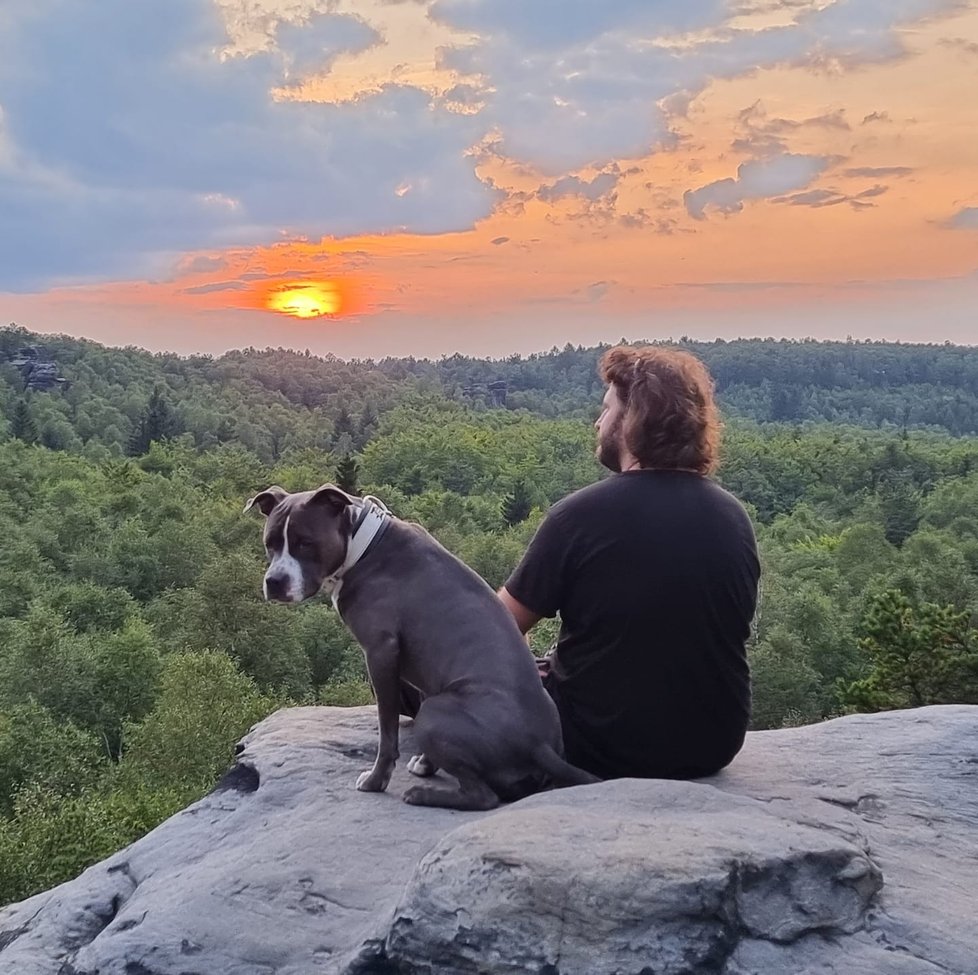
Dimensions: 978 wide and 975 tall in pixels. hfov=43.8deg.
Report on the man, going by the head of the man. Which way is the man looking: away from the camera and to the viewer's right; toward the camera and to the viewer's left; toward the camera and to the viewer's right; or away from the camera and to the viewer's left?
away from the camera and to the viewer's left

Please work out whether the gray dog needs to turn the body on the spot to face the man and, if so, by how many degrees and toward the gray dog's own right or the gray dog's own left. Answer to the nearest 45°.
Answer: approximately 180°

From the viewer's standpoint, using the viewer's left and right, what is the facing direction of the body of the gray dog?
facing to the left of the viewer
